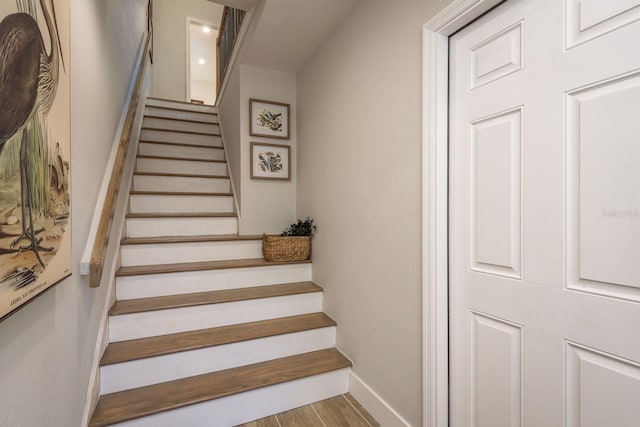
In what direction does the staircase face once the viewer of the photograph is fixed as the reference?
facing the viewer

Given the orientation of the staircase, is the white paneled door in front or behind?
in front

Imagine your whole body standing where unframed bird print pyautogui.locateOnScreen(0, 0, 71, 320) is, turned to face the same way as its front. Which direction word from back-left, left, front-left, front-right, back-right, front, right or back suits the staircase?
left

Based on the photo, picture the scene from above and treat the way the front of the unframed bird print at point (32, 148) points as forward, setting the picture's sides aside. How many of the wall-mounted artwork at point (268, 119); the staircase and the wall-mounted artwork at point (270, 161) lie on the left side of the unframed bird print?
3

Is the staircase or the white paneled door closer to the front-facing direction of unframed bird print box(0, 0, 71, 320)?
the white paneled door

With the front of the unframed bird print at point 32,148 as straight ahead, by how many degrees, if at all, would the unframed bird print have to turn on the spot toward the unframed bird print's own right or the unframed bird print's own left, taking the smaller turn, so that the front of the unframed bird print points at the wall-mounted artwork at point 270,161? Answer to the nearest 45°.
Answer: approximately 90° to the unframed bird print's own left

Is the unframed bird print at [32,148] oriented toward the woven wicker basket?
no

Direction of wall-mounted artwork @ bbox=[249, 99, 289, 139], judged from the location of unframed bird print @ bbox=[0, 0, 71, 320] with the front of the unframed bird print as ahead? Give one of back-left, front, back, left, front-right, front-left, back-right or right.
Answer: left

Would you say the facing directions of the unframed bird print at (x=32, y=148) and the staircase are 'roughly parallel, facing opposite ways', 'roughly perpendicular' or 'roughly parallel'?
roughly perpendicular

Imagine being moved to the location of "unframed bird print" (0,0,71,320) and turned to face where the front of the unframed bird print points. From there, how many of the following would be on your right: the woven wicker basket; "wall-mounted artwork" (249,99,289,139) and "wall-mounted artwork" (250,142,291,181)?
0

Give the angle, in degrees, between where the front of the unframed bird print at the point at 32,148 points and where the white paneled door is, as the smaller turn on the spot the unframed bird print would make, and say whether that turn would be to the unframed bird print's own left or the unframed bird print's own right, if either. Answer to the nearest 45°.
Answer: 0° — it already faces it

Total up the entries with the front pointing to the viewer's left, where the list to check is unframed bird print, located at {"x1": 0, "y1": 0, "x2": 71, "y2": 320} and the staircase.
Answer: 0
